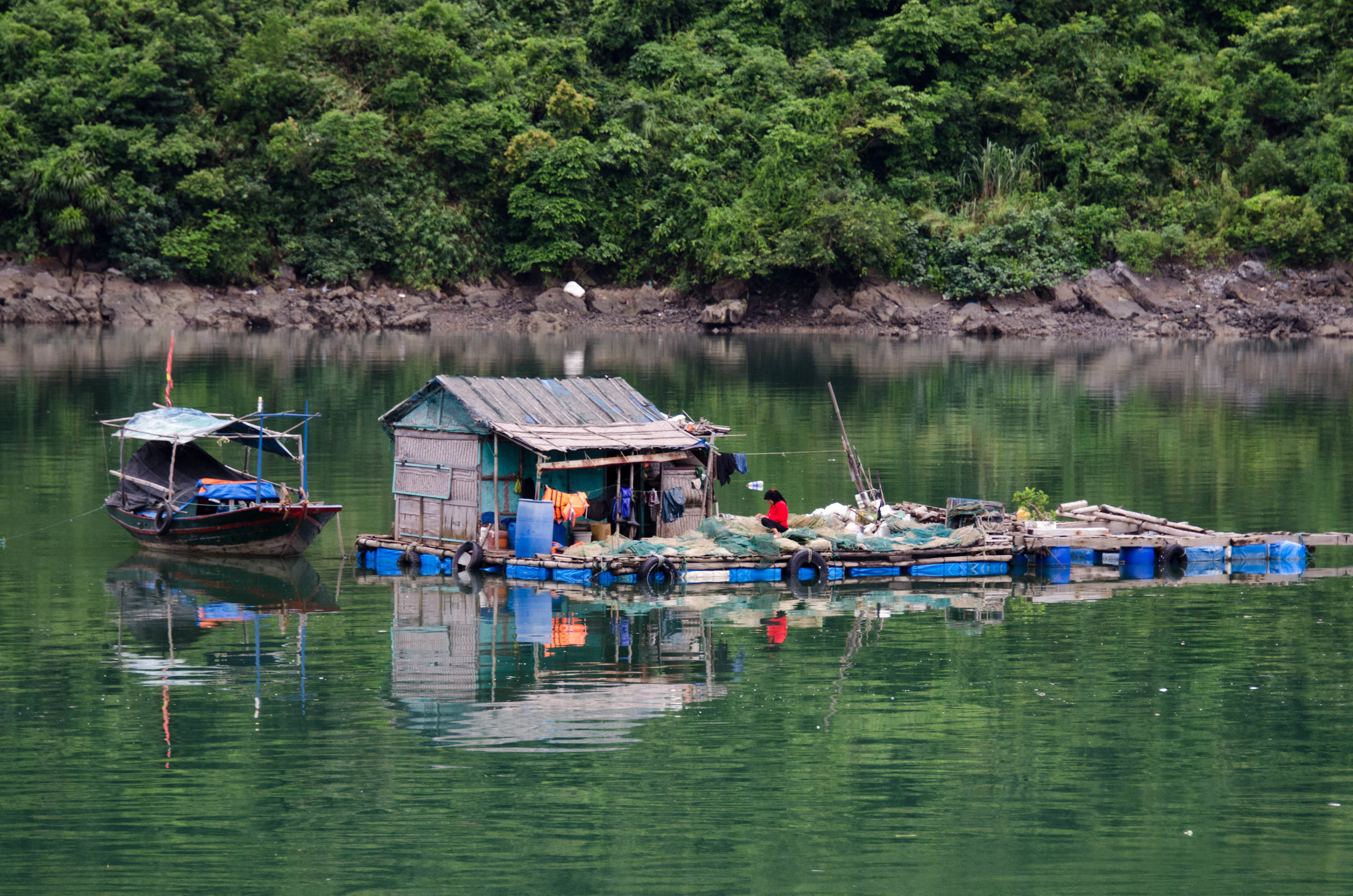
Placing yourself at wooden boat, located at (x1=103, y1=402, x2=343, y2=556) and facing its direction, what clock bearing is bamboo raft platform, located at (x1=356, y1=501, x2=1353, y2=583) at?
The bamboo raft platform is roughly at 11 o'clock from the wooden boat.

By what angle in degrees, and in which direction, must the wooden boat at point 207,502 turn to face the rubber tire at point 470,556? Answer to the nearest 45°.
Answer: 0° — it already faces it

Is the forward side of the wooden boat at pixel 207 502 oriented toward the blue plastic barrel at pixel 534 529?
yes

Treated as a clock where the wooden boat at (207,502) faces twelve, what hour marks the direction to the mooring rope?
The mooring rope is roughly at 6 o'clock from the wooden boat.

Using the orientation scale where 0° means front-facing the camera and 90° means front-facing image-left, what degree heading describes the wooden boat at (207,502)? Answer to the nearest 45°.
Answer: approximately 315°

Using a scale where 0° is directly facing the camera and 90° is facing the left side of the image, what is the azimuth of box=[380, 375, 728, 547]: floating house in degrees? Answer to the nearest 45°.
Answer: approximately 315°

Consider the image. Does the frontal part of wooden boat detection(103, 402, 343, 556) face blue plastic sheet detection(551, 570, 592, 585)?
yes

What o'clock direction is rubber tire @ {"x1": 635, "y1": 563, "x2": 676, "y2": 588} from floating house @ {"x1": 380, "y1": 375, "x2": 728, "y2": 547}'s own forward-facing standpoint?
The rubber tire is roughly at 12 o'clock from the floating house.
